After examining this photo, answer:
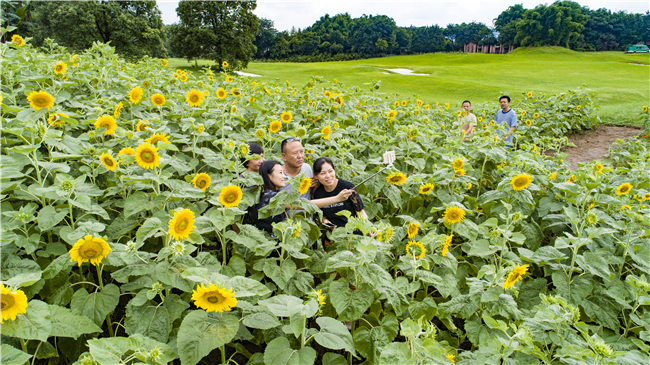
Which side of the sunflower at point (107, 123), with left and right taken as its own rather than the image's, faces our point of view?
front

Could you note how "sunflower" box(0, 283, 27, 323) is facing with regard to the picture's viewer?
facing the viewer

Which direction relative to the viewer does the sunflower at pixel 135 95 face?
toward the camera

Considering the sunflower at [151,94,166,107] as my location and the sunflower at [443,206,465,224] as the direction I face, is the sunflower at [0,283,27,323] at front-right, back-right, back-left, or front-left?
front-right

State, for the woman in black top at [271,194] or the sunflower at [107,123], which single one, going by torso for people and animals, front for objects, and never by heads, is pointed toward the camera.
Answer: the sunflower

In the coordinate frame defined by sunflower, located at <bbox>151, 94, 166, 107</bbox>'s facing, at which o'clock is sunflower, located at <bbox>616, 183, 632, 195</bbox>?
sunflower, located at <bbox>616, 183, 632, 195</bbox> is roughly at 10 o'clock from sunflower, located at <bbox>151, 94, 166, 107</bbox>.

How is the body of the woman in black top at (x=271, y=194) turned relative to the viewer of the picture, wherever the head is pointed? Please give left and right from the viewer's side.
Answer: facing to the right of the viewer

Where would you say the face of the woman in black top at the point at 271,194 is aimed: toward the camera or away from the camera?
toward the camera

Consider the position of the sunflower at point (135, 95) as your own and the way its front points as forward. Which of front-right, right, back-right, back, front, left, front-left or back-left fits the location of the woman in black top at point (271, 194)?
front-left

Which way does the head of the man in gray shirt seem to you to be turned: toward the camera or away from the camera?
toward the camera

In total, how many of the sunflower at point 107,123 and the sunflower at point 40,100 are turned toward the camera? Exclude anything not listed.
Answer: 2

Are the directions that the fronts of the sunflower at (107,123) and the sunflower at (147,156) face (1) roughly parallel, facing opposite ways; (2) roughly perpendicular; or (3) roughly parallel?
roughly parallel

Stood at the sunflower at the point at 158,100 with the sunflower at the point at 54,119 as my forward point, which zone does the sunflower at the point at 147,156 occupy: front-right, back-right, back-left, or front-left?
front-left

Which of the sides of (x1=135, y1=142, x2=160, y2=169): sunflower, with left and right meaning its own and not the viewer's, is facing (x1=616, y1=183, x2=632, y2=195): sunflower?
left

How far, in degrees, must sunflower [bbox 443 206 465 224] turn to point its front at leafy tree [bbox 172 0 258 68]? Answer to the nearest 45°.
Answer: approximately 135° to its right
